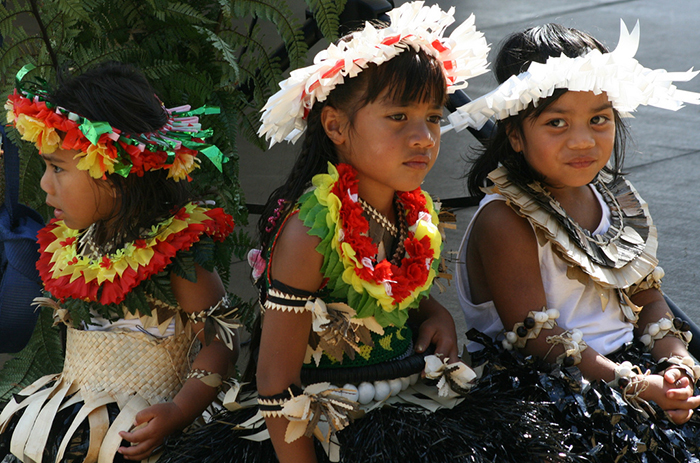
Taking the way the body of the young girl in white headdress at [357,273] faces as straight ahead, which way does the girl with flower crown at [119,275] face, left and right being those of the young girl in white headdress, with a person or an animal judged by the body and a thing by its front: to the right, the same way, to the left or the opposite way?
to the right

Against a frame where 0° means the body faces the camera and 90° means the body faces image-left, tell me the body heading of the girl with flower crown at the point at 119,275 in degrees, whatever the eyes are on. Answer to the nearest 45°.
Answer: approximately 45°

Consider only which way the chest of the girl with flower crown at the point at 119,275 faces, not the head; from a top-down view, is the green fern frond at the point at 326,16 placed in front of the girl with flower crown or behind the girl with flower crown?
behind

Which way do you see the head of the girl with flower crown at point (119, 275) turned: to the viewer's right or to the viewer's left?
to the viewer's left

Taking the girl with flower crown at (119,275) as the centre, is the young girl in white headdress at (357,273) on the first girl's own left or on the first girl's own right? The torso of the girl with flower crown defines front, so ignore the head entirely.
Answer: on the first girl's own left

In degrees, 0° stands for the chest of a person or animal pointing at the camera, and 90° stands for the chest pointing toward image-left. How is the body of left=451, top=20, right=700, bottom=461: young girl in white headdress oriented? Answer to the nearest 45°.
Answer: approximately 315°

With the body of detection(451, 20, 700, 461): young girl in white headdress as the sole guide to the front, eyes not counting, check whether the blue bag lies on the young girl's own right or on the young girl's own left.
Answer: on the young girl's own right

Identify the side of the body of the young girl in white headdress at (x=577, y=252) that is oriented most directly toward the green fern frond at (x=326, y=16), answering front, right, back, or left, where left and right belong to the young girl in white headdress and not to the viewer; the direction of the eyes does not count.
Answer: back

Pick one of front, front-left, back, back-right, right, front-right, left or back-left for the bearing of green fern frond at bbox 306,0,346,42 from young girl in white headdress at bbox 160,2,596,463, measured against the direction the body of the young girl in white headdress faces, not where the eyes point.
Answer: back-left
